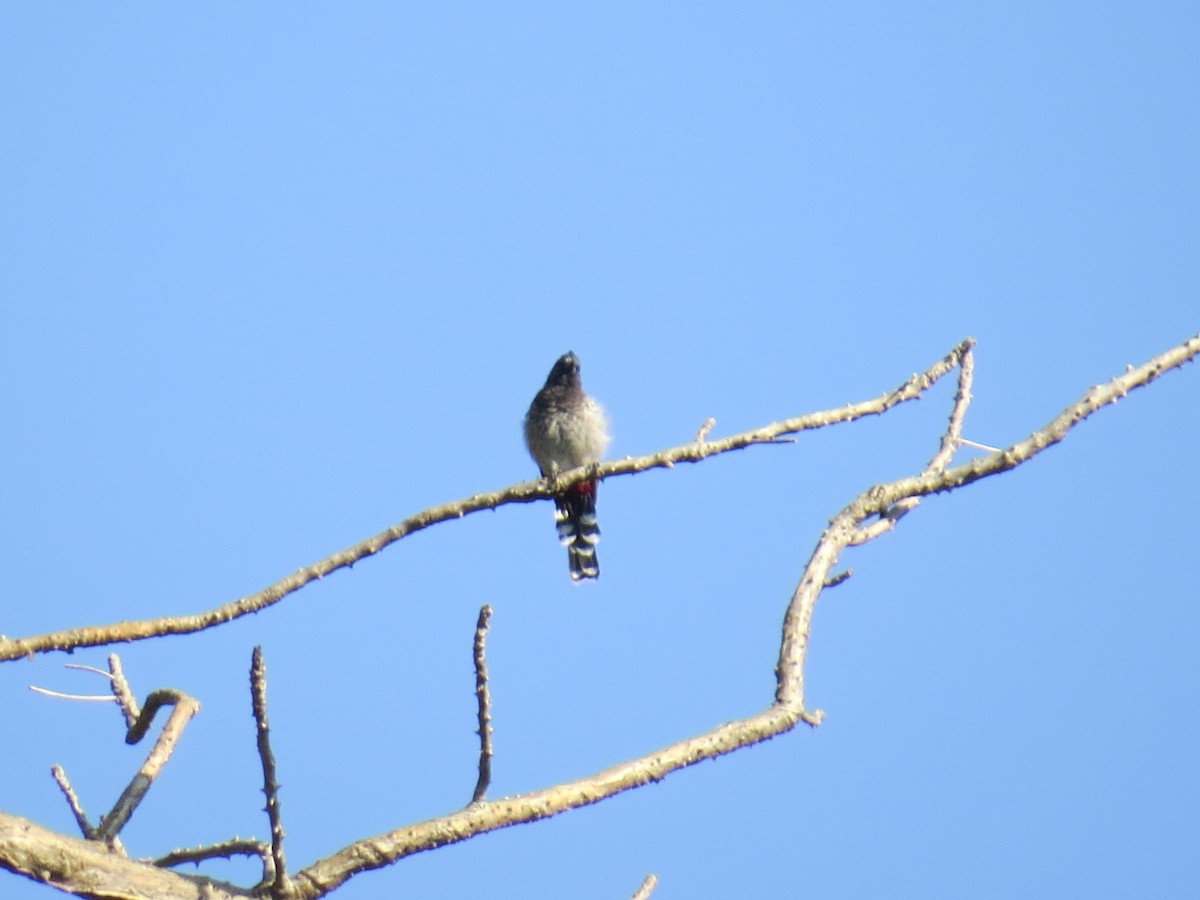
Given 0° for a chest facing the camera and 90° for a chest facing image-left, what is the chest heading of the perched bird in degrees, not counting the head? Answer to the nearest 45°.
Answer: approximately 0°
